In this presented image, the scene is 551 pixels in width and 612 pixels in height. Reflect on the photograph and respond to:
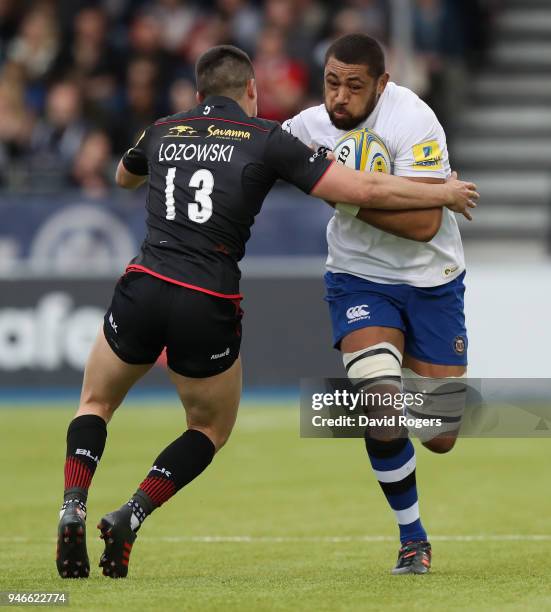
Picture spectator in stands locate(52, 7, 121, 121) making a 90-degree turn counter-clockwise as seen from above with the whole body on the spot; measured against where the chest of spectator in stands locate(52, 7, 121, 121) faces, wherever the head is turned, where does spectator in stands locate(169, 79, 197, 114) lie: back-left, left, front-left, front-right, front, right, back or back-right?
front-right

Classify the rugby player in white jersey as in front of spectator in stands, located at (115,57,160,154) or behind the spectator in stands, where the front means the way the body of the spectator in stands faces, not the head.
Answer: in front

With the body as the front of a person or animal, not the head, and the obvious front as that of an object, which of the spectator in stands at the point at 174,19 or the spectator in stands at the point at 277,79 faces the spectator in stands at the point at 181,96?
the spectator in stands at the point at 174,19

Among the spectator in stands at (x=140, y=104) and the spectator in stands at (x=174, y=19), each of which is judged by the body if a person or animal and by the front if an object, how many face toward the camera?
2

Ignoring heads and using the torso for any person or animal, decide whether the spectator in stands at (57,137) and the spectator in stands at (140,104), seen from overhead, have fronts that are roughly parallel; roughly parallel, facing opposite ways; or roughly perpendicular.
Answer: roughly parallel

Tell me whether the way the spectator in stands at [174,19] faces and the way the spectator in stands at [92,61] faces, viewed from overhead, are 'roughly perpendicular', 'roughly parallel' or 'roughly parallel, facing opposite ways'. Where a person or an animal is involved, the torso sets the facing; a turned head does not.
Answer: roughly parallel

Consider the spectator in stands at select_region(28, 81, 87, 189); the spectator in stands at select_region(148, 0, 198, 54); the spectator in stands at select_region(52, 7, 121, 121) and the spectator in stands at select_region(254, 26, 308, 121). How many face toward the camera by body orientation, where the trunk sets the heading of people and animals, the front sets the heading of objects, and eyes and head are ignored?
4

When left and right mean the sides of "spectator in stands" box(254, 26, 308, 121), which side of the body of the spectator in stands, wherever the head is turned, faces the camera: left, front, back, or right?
front

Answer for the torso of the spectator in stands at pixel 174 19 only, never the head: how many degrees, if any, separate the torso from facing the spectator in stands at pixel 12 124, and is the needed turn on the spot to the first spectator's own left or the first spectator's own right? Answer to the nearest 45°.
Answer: approximately 45° to the first spectator's own right

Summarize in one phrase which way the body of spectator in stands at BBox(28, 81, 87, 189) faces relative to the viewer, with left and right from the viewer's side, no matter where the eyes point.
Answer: facing the viewer

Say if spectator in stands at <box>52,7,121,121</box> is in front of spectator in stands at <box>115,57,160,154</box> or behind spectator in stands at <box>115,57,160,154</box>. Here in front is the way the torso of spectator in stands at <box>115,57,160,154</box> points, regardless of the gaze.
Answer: behind

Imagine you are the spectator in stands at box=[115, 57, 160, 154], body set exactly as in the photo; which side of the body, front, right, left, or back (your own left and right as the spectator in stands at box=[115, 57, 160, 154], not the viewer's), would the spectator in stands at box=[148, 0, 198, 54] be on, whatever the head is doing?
back

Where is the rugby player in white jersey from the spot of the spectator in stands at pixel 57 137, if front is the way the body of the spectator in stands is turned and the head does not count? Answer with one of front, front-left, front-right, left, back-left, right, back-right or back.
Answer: front
